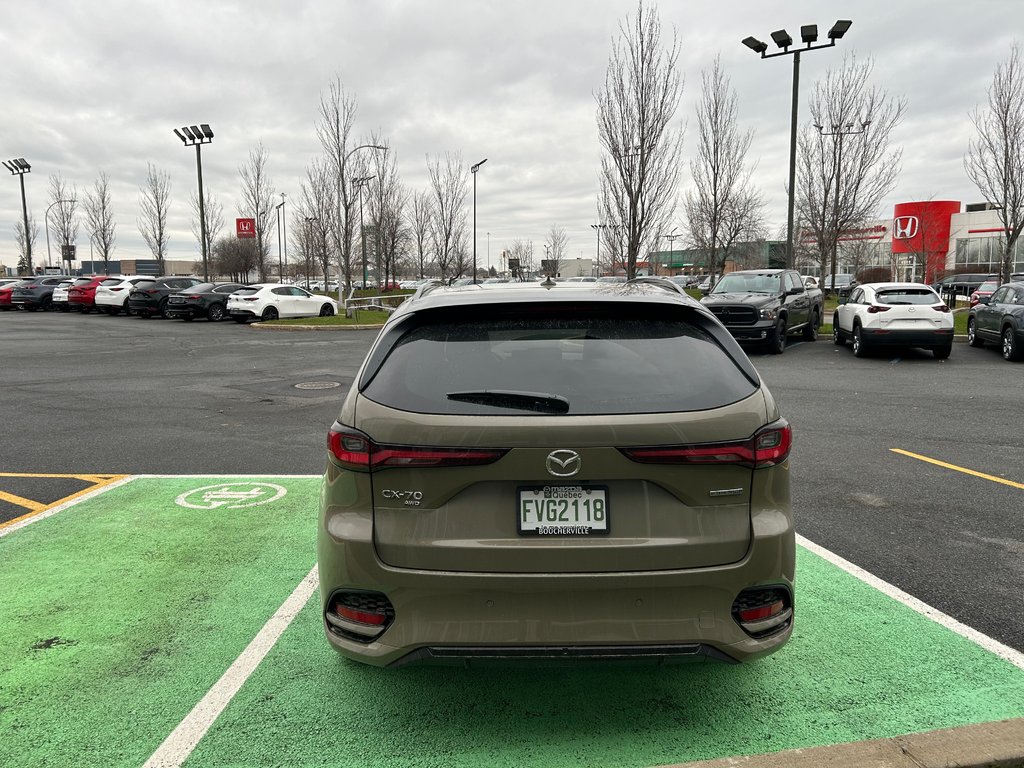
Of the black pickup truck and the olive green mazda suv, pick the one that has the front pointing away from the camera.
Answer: the olive green mazda suv

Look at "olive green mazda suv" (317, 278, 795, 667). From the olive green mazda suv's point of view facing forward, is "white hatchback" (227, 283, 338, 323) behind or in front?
in front

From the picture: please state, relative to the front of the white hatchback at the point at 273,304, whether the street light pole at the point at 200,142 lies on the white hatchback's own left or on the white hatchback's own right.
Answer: on the white hatchback's own left

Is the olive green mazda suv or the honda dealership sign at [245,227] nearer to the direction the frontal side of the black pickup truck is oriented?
the olive green mazda suv

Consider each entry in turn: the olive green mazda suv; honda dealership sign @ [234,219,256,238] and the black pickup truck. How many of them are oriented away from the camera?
1

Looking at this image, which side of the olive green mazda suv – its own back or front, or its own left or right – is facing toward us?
back

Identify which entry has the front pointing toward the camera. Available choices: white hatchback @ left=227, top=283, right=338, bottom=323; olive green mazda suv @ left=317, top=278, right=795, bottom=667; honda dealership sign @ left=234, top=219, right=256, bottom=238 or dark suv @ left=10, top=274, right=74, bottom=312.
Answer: the honda dealership sign

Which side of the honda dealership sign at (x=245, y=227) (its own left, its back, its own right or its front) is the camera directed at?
front

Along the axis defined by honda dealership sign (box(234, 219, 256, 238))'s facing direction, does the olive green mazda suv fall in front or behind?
in front
